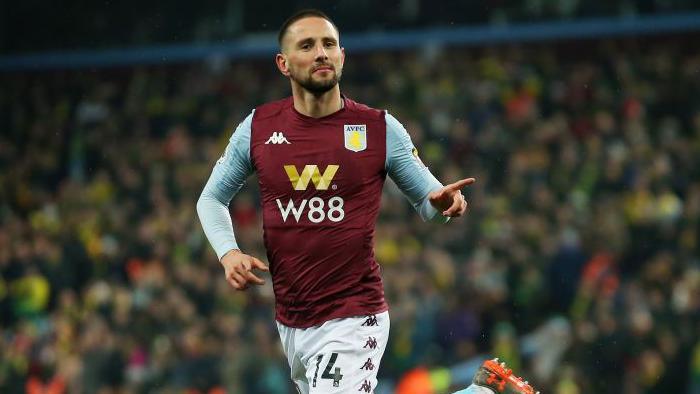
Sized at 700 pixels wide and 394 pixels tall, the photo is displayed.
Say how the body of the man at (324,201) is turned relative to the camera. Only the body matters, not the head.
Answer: toward the camera
